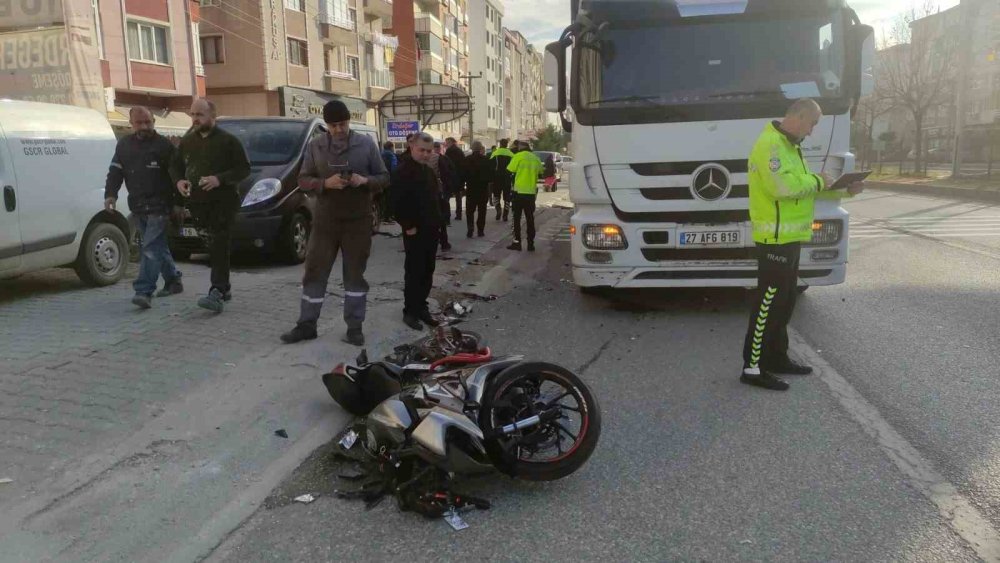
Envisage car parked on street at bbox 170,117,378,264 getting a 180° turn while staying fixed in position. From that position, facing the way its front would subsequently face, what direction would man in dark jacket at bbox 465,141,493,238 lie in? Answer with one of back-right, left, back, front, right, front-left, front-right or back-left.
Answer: front

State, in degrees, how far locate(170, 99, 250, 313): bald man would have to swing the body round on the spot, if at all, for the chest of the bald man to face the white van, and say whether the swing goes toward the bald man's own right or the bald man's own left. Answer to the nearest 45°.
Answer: approximately 90° to the bald man's own right

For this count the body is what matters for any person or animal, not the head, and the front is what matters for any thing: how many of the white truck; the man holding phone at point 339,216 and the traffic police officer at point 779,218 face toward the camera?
2

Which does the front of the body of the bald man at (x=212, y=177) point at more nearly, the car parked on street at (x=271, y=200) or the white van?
the white van

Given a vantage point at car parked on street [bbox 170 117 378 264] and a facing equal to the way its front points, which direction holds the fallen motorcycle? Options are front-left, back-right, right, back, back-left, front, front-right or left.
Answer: front-left

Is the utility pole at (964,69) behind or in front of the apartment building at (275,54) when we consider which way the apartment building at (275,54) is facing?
in front

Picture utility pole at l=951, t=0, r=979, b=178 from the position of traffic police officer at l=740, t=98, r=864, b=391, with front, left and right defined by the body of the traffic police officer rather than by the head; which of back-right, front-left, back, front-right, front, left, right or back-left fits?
left

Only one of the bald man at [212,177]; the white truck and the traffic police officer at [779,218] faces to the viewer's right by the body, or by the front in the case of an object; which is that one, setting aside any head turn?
the traffic police officer

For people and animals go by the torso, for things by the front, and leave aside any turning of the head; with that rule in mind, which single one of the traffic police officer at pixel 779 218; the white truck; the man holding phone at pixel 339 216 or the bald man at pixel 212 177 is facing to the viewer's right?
the traffic police officer

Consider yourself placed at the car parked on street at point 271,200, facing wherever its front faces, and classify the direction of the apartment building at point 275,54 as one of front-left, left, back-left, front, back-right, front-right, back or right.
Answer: back-right

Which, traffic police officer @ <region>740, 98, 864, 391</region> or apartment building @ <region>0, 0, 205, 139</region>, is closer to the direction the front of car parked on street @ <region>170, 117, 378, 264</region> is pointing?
the traffic police officer

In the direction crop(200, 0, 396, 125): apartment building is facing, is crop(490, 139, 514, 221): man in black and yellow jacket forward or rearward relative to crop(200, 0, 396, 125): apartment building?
forward

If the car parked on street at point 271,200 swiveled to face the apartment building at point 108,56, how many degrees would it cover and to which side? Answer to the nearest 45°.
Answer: approximately 135° to its right

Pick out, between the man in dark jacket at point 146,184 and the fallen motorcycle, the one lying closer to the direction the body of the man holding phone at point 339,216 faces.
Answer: the fallen motorcycle
